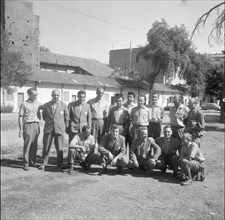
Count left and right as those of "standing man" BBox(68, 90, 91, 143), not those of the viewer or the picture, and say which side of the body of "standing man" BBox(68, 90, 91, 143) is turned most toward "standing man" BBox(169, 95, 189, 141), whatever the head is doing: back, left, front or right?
left

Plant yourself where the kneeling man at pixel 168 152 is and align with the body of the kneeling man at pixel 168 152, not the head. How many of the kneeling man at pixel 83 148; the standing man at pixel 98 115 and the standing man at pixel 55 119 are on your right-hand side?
3

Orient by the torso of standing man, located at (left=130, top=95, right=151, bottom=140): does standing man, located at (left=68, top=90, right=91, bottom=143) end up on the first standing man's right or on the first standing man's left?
on the first standing man's right

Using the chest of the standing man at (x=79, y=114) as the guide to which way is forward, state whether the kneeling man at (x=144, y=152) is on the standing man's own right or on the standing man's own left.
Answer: on the standing man's own left

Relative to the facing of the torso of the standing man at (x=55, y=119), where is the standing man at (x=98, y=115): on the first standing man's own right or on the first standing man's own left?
on the first standing man's own left

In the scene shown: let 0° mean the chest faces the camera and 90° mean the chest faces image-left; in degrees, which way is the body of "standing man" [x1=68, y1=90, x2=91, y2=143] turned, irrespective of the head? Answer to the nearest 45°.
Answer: approximately 0°

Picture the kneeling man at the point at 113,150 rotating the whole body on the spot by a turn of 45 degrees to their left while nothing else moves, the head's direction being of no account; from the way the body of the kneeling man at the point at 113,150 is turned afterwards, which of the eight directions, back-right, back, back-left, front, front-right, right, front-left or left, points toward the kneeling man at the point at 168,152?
front-left

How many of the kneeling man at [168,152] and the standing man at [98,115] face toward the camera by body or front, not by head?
2

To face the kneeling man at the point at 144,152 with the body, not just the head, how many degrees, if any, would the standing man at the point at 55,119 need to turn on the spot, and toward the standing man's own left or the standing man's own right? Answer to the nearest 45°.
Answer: approximately 90° to the standing man's own left

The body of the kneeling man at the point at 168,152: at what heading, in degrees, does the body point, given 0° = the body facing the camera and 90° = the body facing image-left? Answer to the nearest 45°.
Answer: approximately 0°

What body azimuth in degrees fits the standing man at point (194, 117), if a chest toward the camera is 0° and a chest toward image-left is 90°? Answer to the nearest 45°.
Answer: approximately 45°
